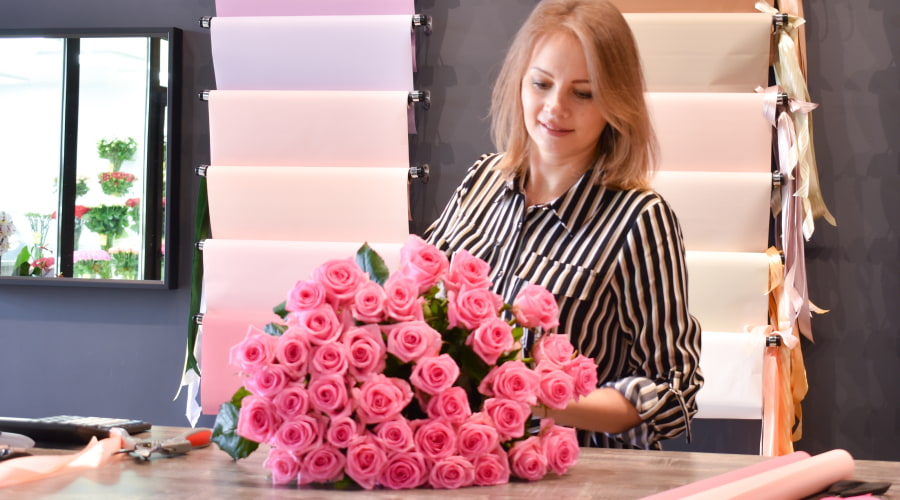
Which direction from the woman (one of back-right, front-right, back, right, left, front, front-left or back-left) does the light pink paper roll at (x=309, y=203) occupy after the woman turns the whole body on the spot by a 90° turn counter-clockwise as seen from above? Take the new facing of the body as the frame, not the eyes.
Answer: back

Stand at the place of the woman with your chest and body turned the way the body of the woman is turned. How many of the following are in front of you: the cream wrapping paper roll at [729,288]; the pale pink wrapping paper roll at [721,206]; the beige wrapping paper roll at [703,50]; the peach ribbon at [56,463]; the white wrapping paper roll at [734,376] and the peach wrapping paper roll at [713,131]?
1

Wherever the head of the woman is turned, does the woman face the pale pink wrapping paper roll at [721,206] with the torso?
no

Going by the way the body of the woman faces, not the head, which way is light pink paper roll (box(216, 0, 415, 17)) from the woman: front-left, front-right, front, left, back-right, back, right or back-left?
right

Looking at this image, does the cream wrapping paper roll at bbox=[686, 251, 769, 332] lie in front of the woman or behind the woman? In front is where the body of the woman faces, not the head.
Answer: behind

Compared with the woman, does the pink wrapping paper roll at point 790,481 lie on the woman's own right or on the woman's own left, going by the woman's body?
on the woman's own left

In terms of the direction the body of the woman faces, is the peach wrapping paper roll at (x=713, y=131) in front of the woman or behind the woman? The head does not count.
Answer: behind

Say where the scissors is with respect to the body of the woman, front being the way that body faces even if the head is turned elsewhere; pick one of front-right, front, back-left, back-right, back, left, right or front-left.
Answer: front

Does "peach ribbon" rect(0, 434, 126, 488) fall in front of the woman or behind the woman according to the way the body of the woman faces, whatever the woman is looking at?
in front

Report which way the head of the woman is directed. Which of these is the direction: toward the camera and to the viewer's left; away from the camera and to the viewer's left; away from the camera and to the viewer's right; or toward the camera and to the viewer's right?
toward the camera and to the viewer's left

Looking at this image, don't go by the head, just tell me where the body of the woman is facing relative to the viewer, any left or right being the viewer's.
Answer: facing the viewer and to the left of the viewer

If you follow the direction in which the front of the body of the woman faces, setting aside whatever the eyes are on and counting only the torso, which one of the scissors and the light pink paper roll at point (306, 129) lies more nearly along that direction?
the scissors

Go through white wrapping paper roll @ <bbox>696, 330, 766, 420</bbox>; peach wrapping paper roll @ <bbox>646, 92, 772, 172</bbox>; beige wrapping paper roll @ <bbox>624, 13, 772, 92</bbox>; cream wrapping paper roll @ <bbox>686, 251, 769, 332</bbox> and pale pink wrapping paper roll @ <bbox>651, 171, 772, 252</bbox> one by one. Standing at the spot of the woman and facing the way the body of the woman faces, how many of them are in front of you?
0

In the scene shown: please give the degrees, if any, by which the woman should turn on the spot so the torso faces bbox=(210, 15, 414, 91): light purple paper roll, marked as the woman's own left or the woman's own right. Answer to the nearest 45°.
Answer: approximately 90° to the woman's own right
